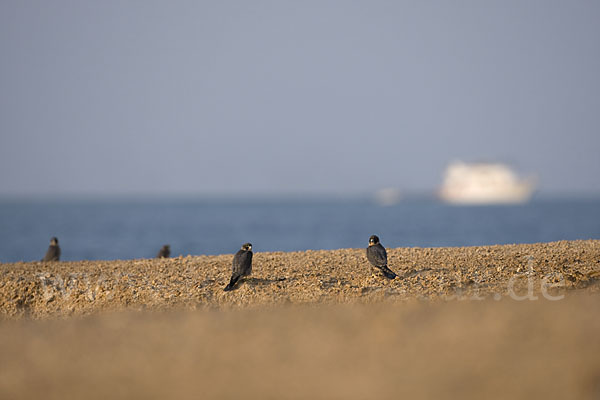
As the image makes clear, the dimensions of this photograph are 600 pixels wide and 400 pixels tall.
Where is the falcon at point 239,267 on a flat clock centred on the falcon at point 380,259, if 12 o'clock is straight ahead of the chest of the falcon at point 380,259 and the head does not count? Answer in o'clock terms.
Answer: the falcon at point 239,267 is roughly at 10 o'clock from the falcon at point 380,259.

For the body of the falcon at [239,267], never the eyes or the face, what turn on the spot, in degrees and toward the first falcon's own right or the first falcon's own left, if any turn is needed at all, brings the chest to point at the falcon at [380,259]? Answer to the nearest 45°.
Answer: approximately 45° to the first falcon's own right

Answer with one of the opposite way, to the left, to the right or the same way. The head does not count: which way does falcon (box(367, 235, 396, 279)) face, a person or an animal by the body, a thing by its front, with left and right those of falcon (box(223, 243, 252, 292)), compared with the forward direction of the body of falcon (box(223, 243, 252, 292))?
to the left

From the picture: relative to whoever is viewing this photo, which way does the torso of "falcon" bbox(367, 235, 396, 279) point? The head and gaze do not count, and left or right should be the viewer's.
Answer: facing away from the viewer and to the left of the viewer

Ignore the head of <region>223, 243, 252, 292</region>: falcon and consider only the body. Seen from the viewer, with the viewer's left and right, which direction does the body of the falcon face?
facing away from the viewer and to the right of the viewer
